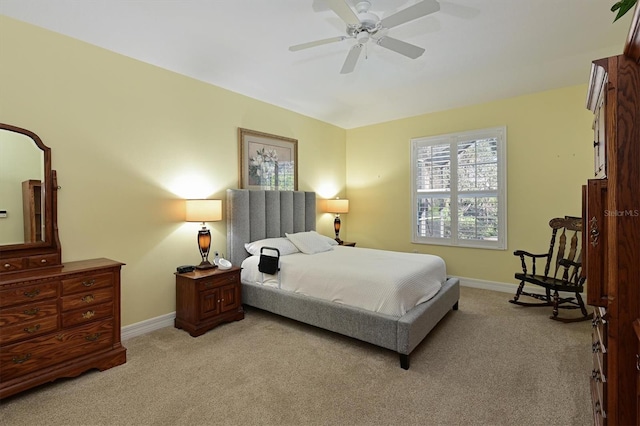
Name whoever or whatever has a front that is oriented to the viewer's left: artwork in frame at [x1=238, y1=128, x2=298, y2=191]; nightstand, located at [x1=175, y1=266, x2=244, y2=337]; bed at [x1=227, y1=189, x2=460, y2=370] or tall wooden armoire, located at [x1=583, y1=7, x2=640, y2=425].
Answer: the tall wooden armoire

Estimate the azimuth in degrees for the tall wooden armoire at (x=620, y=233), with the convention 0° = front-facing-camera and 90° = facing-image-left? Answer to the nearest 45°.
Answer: approximately 90°

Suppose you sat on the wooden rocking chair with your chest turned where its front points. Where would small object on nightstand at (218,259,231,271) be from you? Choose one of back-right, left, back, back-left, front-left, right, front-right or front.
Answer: front

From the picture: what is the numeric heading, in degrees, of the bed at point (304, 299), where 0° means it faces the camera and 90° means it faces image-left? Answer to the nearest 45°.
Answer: approximately 315°

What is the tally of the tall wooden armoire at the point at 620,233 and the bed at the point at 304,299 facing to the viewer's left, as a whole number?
1

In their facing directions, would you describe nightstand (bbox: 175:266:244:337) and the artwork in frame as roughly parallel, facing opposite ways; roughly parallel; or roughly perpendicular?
roughly parallel

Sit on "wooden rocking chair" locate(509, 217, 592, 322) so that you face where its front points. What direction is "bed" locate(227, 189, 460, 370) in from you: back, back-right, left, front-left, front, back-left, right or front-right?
front

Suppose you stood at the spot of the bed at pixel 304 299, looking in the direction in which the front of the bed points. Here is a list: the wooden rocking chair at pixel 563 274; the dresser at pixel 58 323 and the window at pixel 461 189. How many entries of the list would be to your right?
1

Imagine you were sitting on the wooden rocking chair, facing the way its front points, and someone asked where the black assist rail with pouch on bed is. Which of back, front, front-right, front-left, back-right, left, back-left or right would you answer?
front

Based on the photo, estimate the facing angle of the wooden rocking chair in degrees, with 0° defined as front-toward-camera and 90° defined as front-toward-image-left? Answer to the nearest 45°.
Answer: approximately 45°

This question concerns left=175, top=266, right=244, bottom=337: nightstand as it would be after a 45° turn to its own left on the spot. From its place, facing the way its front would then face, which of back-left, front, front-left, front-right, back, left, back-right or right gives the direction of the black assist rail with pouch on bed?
front

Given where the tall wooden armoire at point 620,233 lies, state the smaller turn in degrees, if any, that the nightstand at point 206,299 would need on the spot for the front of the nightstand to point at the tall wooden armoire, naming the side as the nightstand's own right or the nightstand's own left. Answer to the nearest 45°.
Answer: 0° — it already faces it

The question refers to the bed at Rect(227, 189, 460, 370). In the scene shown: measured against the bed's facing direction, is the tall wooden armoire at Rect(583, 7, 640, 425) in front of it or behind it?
in front

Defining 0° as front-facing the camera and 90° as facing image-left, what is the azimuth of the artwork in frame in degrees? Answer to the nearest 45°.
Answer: approximately 315°

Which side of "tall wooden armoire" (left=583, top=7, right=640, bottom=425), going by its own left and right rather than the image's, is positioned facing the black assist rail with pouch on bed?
front

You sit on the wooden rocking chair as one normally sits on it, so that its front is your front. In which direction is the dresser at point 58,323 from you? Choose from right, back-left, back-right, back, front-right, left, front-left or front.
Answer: front

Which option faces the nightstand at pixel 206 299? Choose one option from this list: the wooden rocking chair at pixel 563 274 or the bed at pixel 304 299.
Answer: the wooden rocking chair
